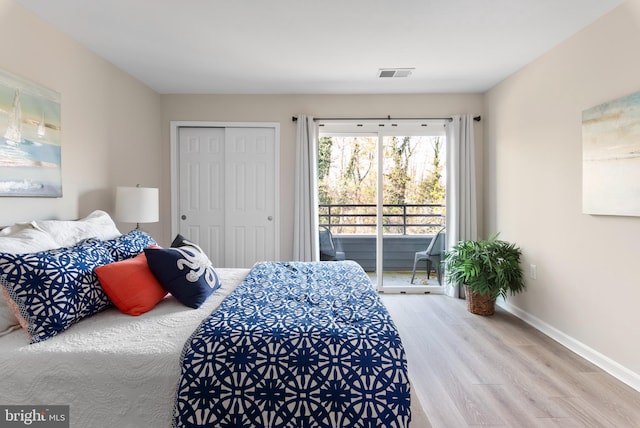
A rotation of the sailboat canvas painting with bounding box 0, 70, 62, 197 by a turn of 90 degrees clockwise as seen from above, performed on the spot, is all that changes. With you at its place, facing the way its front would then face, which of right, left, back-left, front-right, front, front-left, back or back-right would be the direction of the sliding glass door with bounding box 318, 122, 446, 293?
back-left

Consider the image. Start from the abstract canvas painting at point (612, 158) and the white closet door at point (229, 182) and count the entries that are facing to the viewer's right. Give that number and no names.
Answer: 0

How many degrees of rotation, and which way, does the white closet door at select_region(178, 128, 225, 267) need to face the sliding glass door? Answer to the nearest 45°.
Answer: approximately 90° to its left

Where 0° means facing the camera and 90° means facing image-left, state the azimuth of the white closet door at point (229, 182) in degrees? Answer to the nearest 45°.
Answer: approximately 0°

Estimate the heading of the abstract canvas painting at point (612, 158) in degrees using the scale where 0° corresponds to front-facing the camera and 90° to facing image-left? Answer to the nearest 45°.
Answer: approximately 45°

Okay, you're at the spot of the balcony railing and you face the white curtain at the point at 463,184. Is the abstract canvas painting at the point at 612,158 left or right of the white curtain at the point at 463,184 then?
right

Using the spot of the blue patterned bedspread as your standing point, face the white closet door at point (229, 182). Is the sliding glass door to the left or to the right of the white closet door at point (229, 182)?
right

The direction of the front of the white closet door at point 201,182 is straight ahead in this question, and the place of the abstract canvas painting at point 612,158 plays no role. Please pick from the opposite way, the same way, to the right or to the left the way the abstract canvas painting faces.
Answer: to the right

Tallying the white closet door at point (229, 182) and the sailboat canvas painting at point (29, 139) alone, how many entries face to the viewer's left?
0

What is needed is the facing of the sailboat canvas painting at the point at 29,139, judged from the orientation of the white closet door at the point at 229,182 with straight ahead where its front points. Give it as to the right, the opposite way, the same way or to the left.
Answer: to the left

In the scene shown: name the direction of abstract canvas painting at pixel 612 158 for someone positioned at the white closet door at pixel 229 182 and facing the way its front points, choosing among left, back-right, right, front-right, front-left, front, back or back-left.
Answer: front-left

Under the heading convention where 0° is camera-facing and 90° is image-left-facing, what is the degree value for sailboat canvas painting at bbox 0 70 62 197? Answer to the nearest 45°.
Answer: approximately 315°

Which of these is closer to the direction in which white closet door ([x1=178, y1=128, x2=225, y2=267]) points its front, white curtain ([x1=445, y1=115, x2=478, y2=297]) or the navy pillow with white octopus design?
the navy pillow with white octopus design

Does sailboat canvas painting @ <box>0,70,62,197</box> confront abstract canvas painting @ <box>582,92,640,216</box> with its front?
yes

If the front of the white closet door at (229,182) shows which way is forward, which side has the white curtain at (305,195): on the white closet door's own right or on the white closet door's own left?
on the white closet door's own left

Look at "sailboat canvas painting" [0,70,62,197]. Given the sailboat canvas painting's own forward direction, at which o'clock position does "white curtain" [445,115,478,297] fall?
The white curtain is roughly at 11 o'clock from the sailboat canvas painting.

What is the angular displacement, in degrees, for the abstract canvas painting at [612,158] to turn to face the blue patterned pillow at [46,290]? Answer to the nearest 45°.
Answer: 0° — it already faces it
